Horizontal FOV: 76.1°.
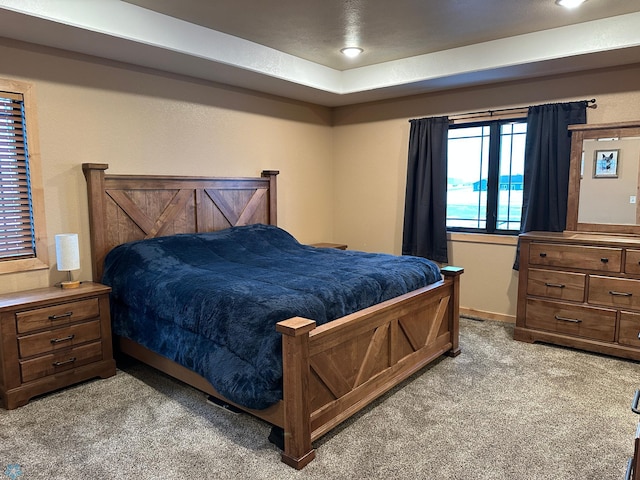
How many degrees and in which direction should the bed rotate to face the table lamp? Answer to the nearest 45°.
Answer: approximately 135° to its right

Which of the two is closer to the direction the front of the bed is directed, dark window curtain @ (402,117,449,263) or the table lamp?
the dark window curtain

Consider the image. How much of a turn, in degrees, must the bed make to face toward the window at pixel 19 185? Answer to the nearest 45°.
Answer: approximately 135° to its right

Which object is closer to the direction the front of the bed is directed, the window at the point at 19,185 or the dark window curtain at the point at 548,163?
the dark window curtain

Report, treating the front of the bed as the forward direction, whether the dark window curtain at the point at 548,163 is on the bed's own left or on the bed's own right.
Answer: on the bed's own left

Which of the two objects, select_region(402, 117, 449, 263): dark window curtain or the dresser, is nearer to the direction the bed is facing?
the dresser

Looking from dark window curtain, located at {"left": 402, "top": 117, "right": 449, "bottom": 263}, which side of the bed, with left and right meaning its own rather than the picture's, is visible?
left
